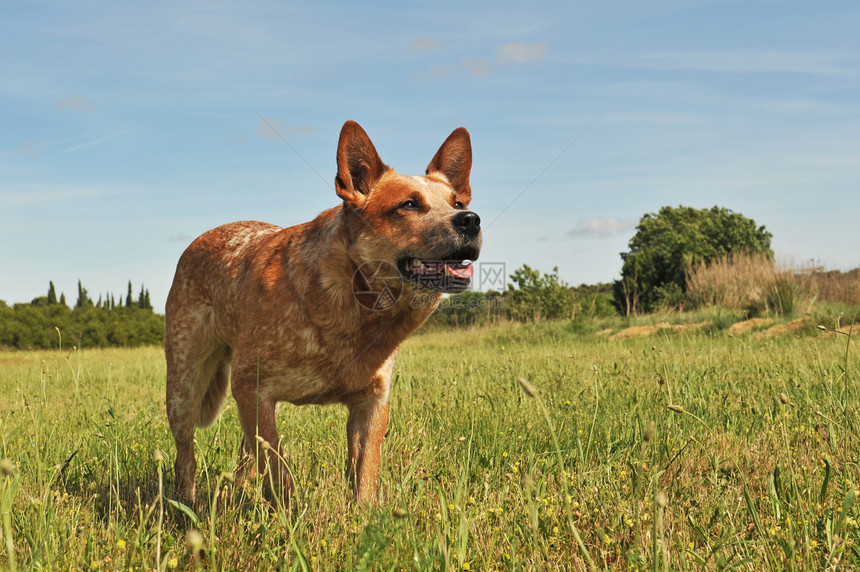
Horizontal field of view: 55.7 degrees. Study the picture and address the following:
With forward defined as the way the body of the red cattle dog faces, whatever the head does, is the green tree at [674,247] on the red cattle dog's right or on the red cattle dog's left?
on the red cattle dog's left

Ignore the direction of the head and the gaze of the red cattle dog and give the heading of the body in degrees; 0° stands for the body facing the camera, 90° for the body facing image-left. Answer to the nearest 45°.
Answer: approximately 315°
